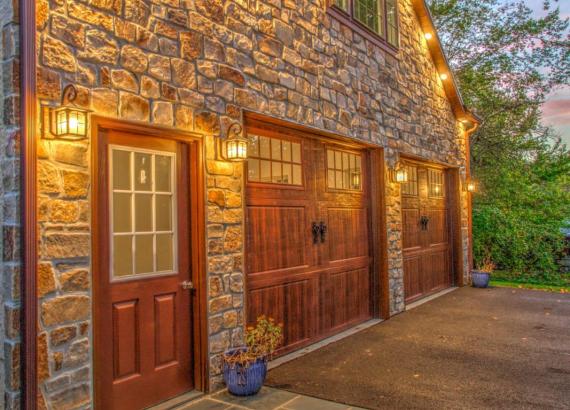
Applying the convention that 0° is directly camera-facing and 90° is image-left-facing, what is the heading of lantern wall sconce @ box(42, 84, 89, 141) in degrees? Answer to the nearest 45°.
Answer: approximately 315°

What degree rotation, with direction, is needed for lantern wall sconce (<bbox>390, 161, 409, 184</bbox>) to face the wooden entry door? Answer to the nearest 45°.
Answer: approximately 90° to its right

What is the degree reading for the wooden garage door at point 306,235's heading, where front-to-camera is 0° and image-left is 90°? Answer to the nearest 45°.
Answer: approximately 315°

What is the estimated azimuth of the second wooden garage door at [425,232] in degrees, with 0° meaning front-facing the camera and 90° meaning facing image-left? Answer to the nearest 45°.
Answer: approximately 315°

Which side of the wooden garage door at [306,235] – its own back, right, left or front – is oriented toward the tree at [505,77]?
left

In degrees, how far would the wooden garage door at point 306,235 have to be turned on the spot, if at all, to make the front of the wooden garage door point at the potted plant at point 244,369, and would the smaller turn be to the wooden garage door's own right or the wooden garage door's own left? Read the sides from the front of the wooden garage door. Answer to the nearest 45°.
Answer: approximately 45° to the wooden garage door's own right

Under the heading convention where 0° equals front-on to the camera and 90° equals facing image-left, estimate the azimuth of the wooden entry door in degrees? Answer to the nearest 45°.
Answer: approximately 315°

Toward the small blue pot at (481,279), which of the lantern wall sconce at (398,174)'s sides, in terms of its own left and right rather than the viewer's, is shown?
left
